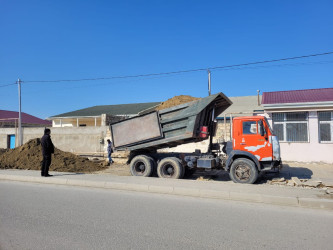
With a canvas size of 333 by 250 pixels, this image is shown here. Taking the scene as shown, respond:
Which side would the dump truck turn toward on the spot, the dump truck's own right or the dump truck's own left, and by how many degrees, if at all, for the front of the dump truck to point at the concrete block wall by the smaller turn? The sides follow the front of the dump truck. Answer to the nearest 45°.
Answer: approximately 135° to the dump truck's own left

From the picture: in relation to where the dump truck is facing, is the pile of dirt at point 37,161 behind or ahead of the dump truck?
behind

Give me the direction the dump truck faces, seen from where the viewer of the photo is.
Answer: facing to the right of the viewer

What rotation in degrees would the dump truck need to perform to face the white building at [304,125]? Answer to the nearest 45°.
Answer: approximately 45° to its left
